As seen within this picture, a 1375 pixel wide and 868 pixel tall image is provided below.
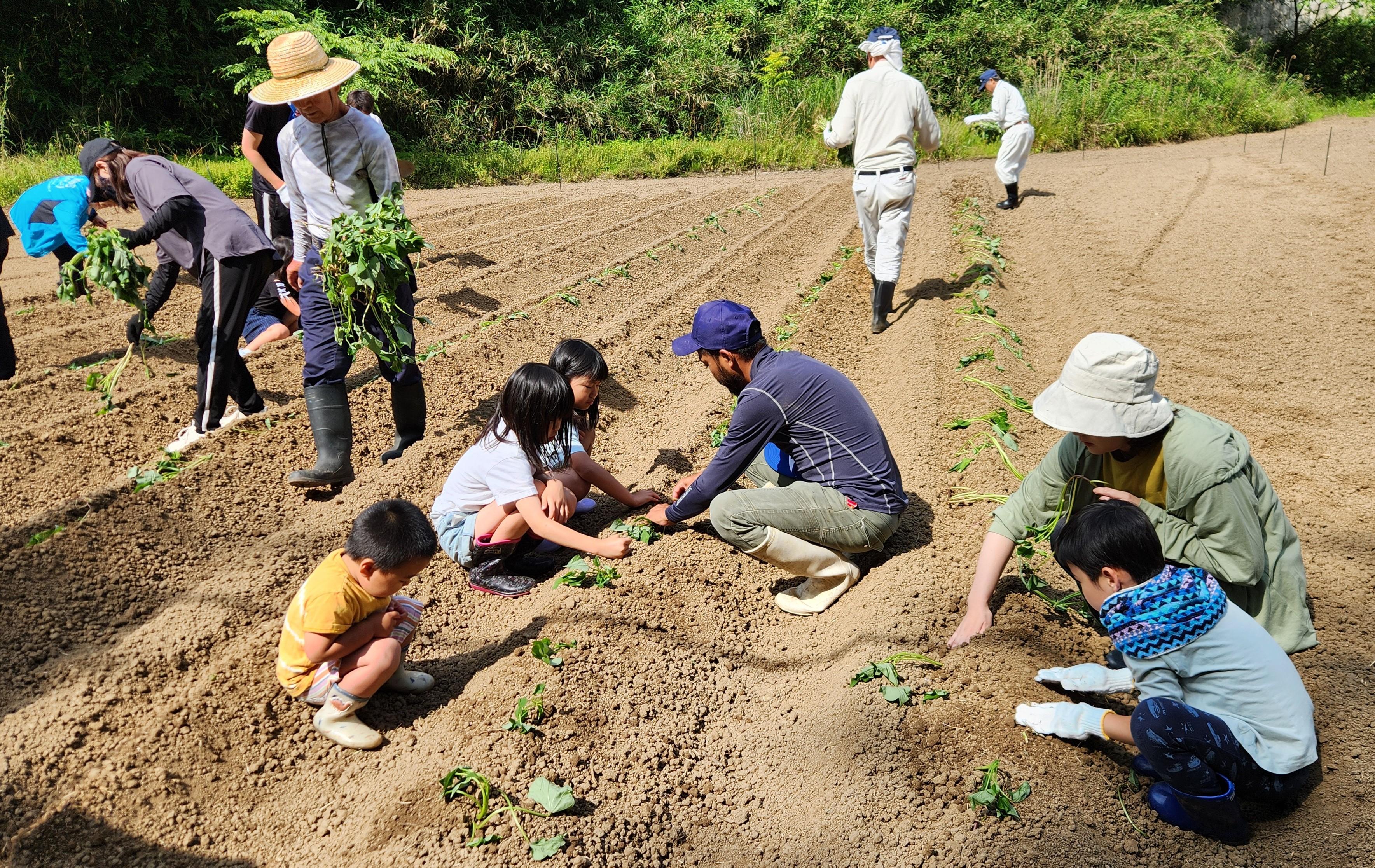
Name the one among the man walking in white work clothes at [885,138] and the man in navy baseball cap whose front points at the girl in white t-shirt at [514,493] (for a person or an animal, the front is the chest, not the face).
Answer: the man in navy baseball cap

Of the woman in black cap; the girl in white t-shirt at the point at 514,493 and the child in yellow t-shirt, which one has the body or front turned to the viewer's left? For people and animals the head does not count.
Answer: the woman in black cap

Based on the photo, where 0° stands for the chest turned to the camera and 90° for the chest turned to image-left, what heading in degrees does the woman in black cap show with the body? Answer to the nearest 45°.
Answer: approximately 90°

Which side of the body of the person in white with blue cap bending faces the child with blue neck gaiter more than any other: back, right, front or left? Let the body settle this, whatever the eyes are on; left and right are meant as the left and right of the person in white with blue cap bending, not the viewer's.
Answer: left

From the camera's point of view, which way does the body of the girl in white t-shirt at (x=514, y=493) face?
to the viewer's right

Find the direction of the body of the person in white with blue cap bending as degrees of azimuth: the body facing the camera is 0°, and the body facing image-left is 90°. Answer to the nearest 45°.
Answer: approximately 90°

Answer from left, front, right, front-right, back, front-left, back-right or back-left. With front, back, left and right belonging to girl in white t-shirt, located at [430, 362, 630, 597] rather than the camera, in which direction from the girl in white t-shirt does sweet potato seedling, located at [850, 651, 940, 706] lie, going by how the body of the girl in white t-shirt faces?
front-right

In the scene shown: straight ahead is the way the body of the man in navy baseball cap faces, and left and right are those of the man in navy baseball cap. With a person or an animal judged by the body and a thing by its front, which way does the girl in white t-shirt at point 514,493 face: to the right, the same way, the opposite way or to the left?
the opposite way

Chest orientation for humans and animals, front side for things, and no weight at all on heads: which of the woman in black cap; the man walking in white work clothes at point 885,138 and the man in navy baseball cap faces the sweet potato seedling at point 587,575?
the man in navy baseball cap

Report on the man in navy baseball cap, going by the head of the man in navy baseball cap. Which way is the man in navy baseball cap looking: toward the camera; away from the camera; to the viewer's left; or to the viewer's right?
to the viewer's left

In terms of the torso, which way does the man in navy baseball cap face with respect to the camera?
to the viewer's left

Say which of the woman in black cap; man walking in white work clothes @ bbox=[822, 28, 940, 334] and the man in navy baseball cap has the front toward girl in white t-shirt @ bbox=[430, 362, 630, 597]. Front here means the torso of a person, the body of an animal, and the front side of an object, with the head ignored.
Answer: the man in navy baseball cap

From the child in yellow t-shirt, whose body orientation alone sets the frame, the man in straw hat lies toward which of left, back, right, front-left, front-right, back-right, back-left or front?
left

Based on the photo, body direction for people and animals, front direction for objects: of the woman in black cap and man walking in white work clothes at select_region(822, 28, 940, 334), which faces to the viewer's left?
the woman in black cap

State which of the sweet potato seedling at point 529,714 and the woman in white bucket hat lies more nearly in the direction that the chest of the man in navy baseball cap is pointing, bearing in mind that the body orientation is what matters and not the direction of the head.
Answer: the sweet potato seedling
